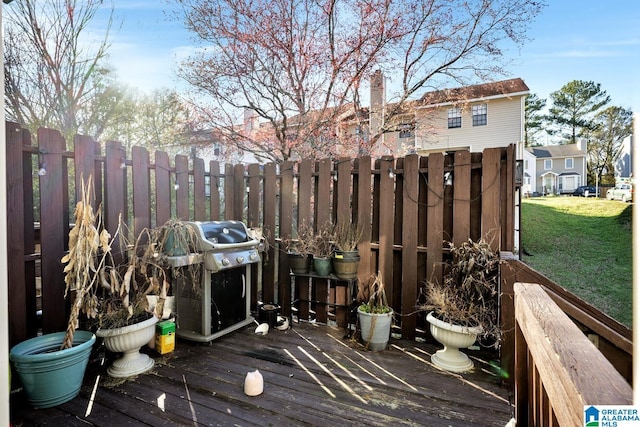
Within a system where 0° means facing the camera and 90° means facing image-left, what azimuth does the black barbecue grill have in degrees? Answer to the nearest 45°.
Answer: approximately 315°

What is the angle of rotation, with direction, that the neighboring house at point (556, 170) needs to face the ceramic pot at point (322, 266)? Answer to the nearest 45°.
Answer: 0° — it already faces it

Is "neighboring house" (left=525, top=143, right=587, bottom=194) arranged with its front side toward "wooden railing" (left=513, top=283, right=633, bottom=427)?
yes

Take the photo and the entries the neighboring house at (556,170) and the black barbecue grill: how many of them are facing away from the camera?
0

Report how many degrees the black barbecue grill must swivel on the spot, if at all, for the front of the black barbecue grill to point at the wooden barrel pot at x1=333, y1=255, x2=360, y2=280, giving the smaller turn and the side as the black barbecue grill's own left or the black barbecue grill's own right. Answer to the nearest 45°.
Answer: approximately 45° to the black barbecue grill's own left

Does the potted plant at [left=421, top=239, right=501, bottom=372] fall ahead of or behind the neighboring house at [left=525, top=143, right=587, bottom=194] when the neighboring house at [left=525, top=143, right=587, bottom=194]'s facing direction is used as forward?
ahead

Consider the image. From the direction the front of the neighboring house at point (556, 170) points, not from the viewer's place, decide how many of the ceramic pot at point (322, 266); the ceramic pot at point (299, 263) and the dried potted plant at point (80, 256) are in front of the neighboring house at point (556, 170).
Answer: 3

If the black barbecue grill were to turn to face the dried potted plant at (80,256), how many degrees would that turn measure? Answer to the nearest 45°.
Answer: approximately 90° to its right

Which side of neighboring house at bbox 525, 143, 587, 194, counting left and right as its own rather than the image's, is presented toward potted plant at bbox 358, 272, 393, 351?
front

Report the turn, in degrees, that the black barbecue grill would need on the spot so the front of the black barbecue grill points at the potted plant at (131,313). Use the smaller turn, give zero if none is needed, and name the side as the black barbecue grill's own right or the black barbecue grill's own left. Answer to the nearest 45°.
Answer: approximately 90° to the black barbecue grill's own right
